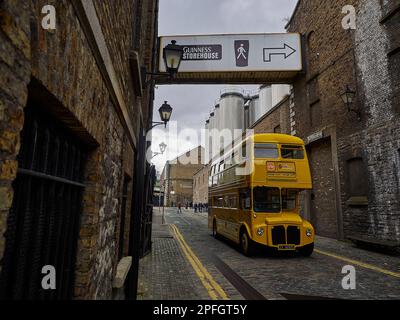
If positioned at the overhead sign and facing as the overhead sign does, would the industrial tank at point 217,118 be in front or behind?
behind

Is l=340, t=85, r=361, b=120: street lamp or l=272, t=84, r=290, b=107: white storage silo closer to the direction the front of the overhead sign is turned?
the street lamp

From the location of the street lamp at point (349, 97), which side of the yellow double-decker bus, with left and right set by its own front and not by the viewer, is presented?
left

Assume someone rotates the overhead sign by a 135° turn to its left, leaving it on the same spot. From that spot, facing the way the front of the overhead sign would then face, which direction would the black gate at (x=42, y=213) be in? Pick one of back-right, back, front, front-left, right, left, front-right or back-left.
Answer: back-right

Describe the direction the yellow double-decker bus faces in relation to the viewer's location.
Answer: facing the viewer and to the right of the viewer

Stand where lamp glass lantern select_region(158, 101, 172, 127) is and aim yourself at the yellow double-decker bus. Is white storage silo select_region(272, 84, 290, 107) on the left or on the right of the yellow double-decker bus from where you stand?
left

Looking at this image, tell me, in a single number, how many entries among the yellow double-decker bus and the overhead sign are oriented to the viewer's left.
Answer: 0

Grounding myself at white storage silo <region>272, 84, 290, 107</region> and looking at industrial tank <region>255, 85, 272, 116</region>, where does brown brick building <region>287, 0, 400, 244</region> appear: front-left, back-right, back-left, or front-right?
back-left

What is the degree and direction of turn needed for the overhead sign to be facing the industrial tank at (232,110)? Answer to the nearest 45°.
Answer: approximately 180°

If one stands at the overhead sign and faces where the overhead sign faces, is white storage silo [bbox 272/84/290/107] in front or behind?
behind

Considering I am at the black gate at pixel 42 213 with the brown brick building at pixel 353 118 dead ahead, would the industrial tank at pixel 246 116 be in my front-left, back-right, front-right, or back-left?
front-left

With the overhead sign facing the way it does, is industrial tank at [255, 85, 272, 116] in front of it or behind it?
behind

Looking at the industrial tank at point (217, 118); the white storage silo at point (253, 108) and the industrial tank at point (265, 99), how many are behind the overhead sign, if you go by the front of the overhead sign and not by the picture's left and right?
3

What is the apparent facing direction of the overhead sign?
toward the camera

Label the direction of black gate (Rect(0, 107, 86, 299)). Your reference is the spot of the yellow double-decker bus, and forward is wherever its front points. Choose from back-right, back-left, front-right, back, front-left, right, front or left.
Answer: front-right

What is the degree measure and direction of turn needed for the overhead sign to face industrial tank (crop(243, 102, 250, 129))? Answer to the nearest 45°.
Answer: approximately 180°
